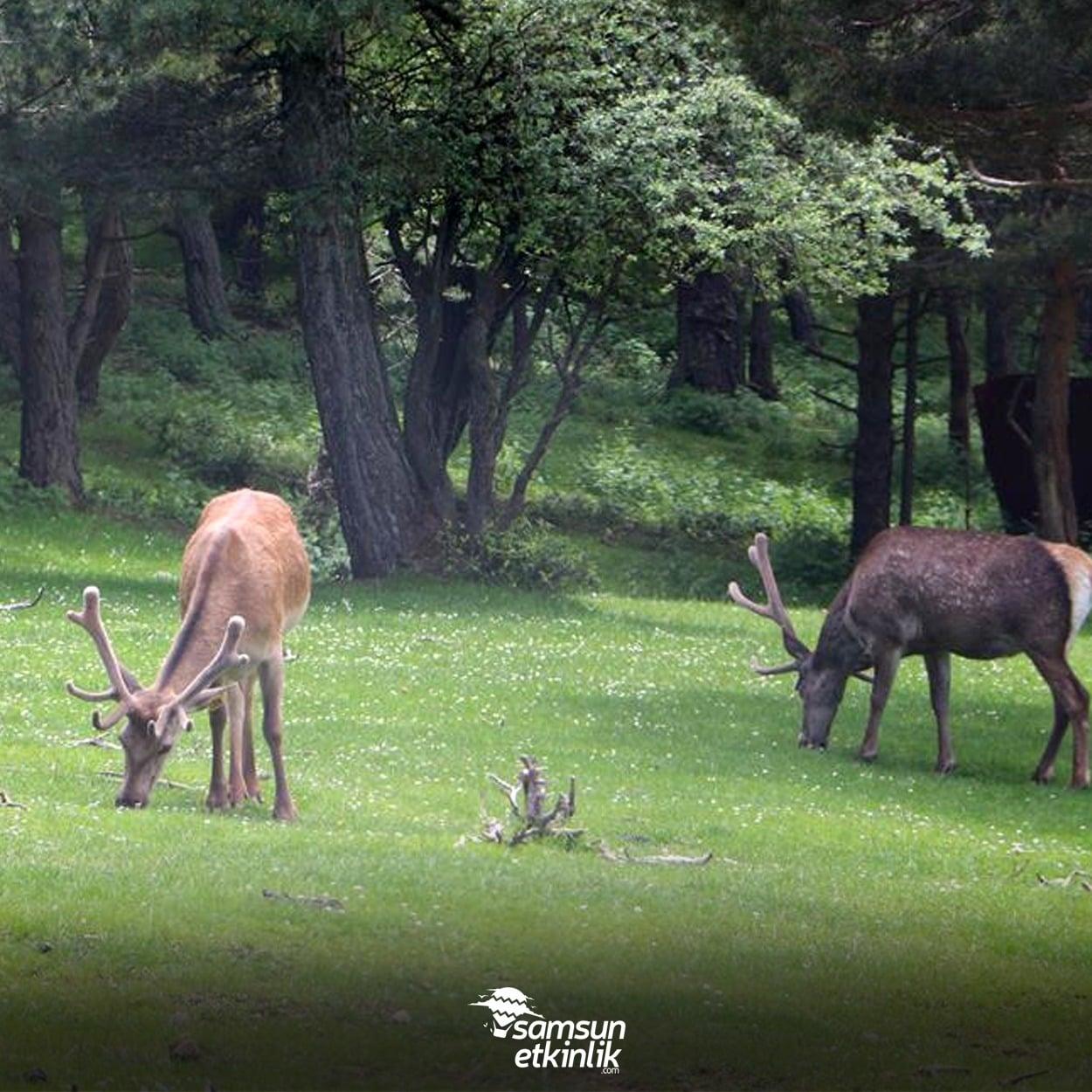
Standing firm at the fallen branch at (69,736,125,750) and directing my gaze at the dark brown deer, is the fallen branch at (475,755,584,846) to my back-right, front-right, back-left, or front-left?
front-right

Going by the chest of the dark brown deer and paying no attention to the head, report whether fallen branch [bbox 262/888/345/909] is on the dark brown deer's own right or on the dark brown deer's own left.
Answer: on the dark brown deer's own left

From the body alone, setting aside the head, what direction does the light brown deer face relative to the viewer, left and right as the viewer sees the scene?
facing the viewer and to the left of the viewer

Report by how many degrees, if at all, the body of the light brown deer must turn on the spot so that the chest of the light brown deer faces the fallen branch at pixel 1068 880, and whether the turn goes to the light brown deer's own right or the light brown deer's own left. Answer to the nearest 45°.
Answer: approximately 135° to the light brown deer's own left

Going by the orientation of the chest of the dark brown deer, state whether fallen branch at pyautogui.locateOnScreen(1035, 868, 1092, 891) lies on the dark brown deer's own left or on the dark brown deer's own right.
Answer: on the dark brown deer's own left

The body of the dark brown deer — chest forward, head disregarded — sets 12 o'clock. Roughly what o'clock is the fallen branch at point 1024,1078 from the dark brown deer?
The fallen branch is roughly at 9 o'clock from the dark brown deer.

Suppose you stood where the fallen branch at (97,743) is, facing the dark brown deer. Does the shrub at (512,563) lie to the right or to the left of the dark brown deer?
left

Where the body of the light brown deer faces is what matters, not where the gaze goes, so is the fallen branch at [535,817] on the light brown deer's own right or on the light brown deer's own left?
on the light brown deer's own left

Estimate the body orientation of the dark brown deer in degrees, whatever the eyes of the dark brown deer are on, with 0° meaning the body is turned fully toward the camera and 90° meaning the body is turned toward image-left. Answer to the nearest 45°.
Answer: approximately 90°

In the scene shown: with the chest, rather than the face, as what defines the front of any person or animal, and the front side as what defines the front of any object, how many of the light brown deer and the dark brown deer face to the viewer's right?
0

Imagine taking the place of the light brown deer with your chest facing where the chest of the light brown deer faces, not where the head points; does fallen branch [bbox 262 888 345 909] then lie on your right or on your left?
on your left
